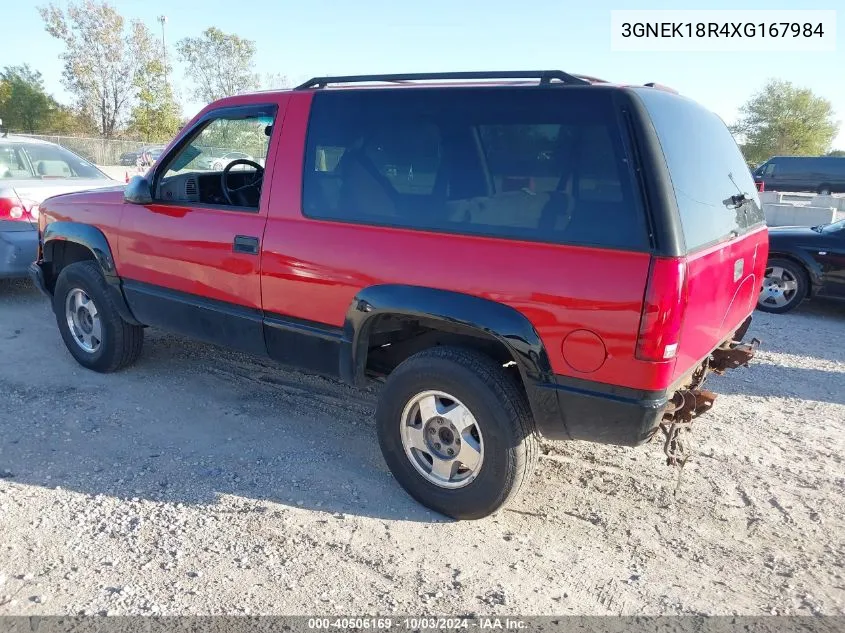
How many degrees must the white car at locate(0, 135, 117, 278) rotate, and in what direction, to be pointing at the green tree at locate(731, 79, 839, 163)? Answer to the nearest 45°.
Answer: approximately 90° to its right

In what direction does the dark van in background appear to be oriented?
to the viewer's left

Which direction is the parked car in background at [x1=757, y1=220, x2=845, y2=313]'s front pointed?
to the viewer's left

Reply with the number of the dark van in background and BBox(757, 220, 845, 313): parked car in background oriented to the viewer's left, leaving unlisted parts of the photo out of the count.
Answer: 2

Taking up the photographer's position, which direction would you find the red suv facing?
facing away from the viewer and to the left of the viewer

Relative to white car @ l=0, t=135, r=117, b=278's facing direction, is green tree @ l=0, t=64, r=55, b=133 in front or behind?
in front

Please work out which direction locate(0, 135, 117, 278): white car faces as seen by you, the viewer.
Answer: facing away from the viewer and to the left of the viewer

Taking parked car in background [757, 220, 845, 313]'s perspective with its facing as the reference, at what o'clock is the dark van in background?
The dark van in background is roughly at 3 o'clock from the parked car in background.

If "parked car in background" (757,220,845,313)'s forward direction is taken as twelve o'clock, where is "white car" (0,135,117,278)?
The white car is roughly at 11 o'clock from the parked car in background.

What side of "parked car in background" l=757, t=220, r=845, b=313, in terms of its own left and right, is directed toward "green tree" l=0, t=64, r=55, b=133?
front
